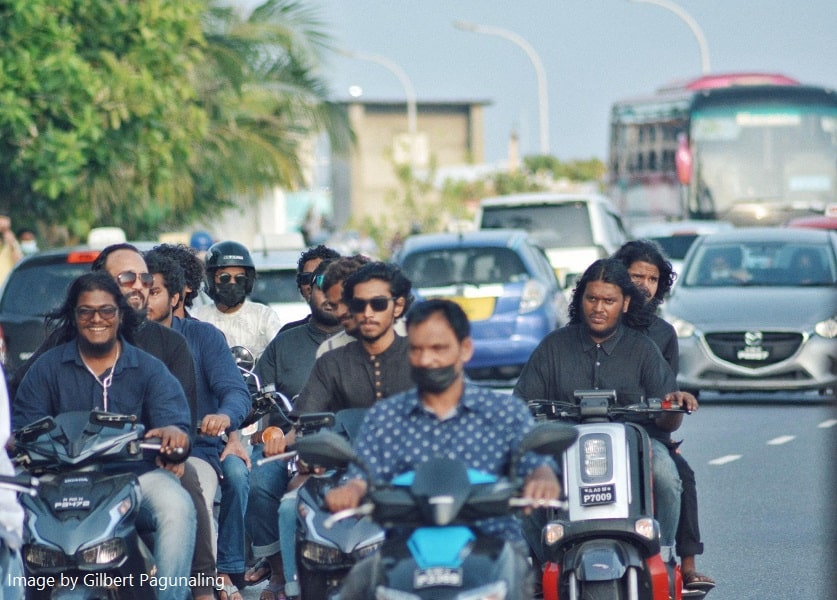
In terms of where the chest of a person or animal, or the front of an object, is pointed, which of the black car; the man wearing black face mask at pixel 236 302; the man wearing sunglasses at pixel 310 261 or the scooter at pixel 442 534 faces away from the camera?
the black car

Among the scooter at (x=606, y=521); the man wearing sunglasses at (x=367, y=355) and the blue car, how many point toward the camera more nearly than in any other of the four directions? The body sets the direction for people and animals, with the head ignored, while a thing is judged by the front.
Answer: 2

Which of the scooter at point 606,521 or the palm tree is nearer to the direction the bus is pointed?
the scooter

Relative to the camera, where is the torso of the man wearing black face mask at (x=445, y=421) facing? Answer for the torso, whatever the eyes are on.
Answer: toward the camera

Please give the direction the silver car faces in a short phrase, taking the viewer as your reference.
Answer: facing the viewer

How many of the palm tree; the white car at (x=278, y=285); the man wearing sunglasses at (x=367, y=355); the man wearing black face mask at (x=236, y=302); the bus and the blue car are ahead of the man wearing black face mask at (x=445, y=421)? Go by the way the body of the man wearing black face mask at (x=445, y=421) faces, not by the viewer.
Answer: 0

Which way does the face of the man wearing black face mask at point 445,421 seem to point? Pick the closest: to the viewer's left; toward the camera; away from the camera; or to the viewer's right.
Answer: toward the camera

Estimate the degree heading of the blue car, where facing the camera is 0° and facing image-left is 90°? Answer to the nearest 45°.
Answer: approximately 180°

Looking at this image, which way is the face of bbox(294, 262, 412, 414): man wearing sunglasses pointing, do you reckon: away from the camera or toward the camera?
toward the camera

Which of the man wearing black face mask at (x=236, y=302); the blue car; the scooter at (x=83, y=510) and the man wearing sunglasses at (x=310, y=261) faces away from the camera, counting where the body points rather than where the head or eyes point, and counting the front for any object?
the blue car

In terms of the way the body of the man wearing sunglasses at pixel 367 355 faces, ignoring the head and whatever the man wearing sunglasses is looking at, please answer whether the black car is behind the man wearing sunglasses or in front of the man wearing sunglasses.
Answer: behind

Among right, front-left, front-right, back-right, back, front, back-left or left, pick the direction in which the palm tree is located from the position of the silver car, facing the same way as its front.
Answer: back-right

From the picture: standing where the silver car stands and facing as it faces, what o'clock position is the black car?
The black car is roughly at 2 o'clock from the silver car.

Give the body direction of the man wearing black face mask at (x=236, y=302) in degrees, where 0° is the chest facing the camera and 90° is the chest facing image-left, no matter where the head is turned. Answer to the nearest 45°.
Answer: approximately 0°

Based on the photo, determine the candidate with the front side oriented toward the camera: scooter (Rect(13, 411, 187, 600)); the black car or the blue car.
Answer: the scooter

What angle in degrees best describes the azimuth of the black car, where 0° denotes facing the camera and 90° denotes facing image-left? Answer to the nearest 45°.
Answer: approximately 180°

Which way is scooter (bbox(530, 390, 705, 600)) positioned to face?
toward the camera

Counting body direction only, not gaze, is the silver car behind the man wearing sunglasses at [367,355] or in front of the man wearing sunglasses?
behind

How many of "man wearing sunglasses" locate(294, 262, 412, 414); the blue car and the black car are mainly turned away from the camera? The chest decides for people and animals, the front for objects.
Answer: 2
